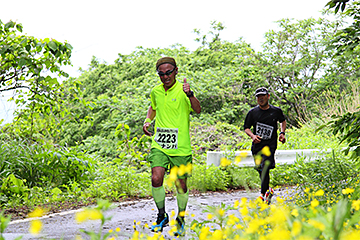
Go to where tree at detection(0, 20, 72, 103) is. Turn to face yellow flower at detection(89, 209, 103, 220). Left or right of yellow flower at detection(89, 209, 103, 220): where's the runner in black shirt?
left

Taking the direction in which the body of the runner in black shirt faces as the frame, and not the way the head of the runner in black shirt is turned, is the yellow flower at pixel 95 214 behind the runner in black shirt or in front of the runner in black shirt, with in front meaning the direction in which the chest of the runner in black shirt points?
in front

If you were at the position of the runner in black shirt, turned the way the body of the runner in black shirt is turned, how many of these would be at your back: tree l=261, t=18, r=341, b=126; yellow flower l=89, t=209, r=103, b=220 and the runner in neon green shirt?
1

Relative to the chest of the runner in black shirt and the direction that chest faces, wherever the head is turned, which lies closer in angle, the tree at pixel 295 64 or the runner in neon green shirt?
the runner in neon green shirt

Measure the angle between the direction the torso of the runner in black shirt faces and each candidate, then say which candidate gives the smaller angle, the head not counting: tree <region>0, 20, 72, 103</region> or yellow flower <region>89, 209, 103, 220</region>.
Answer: the yellow flower

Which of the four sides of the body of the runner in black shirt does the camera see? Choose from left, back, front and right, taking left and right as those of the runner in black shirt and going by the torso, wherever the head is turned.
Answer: front

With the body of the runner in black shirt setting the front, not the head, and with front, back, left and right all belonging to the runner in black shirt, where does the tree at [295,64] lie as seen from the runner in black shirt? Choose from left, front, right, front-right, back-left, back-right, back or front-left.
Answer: back

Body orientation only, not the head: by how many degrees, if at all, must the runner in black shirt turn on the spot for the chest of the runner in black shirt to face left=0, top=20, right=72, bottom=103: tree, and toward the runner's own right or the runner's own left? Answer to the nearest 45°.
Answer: approximately 90° to the runner's own right

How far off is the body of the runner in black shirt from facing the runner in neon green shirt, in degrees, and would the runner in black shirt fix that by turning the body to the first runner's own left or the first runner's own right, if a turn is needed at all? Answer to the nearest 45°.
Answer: approximately 45° to the first runner's own right
